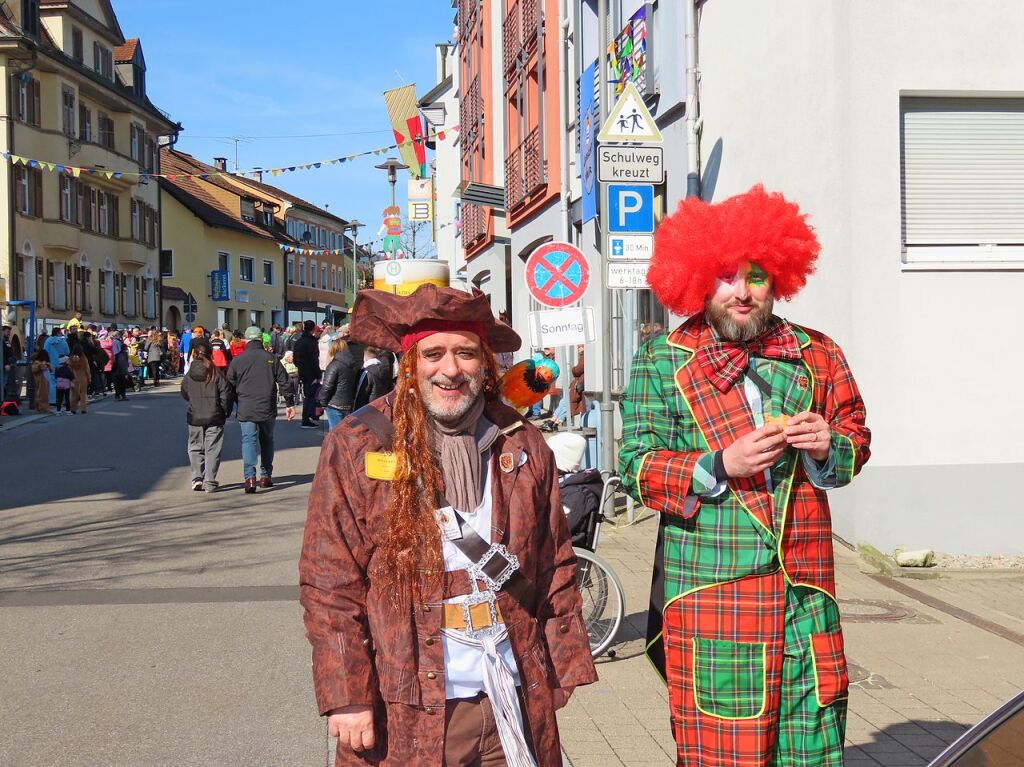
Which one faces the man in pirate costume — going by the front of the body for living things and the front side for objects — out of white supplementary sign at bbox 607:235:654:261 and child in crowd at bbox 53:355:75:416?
the white supplementary sign

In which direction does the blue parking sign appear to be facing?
toward the camera

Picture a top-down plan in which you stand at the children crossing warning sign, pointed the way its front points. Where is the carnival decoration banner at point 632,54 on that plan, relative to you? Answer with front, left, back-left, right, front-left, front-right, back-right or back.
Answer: back

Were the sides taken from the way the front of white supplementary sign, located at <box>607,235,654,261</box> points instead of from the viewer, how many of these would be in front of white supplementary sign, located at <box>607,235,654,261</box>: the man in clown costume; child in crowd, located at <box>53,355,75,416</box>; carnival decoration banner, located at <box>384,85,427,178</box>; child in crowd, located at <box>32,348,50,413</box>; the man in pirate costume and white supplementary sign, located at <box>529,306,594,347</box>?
2

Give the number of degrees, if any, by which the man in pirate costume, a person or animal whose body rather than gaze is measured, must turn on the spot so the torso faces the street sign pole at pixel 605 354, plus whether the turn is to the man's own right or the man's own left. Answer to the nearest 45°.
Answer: approximately 180°

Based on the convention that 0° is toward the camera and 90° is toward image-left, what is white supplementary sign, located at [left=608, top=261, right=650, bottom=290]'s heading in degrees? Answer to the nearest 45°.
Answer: approximately 0°

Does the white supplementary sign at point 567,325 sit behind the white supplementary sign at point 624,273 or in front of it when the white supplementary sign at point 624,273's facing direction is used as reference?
behind

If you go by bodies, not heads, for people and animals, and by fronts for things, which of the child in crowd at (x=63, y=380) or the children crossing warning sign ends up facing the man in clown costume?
the children crossing warning sign

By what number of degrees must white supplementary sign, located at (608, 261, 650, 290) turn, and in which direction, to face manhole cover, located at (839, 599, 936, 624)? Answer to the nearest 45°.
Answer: approximately 45° to its left
